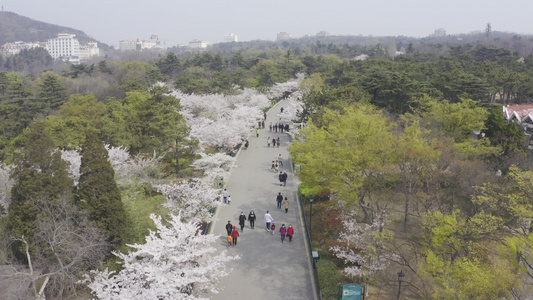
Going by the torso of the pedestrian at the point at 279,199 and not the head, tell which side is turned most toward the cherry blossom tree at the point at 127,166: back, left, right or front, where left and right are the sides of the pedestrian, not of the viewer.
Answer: left

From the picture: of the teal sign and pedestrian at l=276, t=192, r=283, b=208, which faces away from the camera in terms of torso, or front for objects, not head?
the pedestrian

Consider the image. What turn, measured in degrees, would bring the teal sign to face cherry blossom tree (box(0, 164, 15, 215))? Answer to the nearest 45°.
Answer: approximately 90° to its right

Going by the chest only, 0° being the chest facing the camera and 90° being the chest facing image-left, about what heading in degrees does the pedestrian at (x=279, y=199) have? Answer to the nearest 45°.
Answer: approximately 180°

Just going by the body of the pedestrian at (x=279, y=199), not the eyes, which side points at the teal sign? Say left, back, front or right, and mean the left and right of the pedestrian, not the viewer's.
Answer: back
